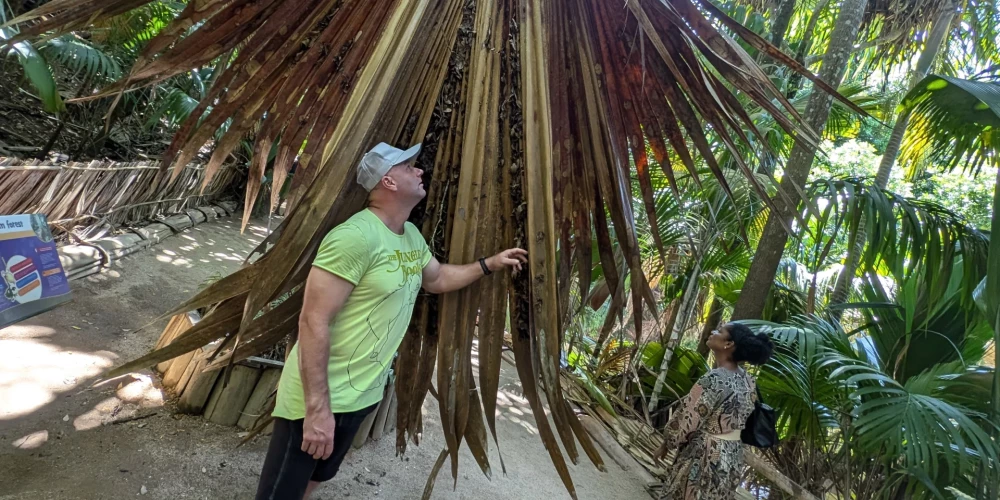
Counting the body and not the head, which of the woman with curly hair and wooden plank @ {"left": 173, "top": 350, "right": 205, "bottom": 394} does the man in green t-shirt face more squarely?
the woman with curly hair

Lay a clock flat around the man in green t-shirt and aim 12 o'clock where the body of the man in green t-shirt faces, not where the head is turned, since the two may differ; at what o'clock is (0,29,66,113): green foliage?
The green foliage is roughly at 6 o'clock from the man in green t-shirt.

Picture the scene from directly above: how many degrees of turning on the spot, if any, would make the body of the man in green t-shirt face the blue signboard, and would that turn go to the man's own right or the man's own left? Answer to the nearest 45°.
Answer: approximately 180°

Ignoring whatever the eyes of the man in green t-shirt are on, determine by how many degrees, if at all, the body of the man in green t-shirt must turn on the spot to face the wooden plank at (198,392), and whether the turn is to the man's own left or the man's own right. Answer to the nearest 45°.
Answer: approximately 180°

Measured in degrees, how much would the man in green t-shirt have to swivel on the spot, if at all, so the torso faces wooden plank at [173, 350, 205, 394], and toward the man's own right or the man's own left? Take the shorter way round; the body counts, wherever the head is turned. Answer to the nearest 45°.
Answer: approximately 180°

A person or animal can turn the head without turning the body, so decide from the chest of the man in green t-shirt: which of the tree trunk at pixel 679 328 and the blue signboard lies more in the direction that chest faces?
the tree trunk

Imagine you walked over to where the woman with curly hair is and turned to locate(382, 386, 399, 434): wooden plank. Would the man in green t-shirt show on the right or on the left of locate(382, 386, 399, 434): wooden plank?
left

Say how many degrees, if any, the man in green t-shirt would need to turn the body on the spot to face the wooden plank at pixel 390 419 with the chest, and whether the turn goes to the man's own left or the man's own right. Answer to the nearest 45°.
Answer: approximately 135° to the man's own left

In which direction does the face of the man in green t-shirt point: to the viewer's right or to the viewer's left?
to the viewer's right

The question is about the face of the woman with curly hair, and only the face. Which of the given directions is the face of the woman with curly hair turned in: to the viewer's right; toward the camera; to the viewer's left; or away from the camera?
to the viewer's left

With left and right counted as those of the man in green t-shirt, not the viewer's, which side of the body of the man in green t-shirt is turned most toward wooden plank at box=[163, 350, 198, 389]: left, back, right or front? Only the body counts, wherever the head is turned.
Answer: back

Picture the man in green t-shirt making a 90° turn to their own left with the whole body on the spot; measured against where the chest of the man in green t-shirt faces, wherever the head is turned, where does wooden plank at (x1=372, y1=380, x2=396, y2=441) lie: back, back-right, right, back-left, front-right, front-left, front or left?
front-left
